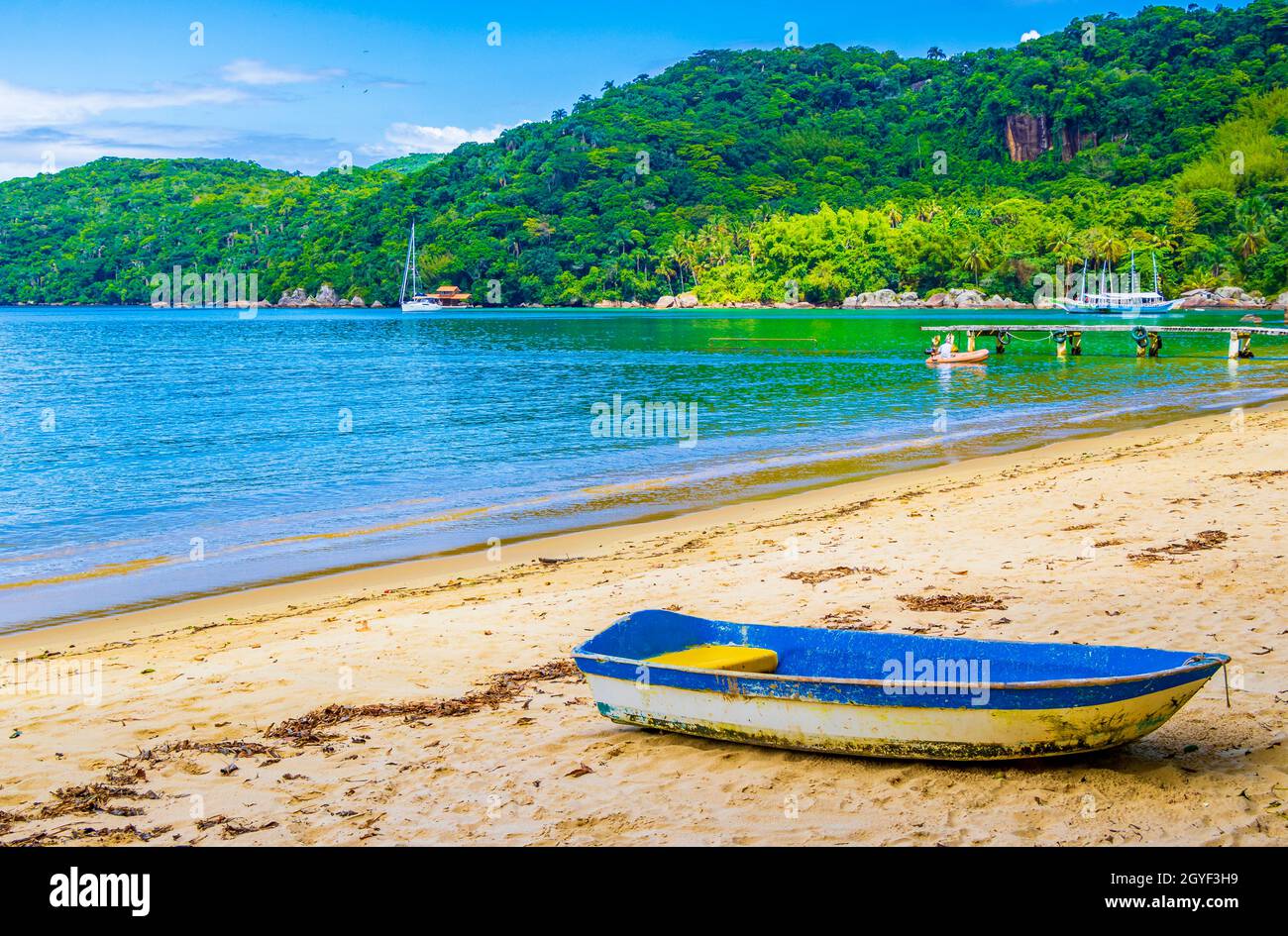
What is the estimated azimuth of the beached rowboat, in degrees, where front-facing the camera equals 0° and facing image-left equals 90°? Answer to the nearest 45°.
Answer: approximately 270°
